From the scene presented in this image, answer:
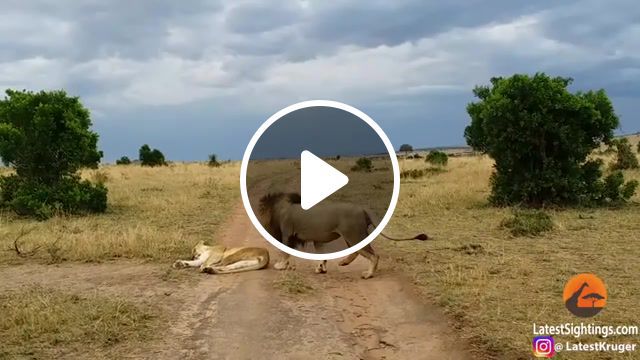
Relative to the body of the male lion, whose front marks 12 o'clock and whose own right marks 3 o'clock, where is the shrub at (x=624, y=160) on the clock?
The shrub is roughly at 4 o'clock from the male lion.

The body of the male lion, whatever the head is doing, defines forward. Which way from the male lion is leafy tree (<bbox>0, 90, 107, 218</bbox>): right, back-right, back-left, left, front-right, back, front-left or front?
front-right

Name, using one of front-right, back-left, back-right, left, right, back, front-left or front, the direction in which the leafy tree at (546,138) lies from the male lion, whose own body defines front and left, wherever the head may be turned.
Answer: back-right

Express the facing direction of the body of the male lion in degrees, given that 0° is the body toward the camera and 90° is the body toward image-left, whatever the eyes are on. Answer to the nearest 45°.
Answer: approximately 90°

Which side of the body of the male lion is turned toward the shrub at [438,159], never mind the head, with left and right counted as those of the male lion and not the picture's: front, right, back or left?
right

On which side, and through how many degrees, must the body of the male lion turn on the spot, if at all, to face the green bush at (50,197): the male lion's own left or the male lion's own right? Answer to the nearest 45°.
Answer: approximately 45° to the male lion's own right

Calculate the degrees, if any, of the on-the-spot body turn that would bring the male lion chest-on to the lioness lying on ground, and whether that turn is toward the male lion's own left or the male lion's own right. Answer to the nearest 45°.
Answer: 0° — it already faces it
